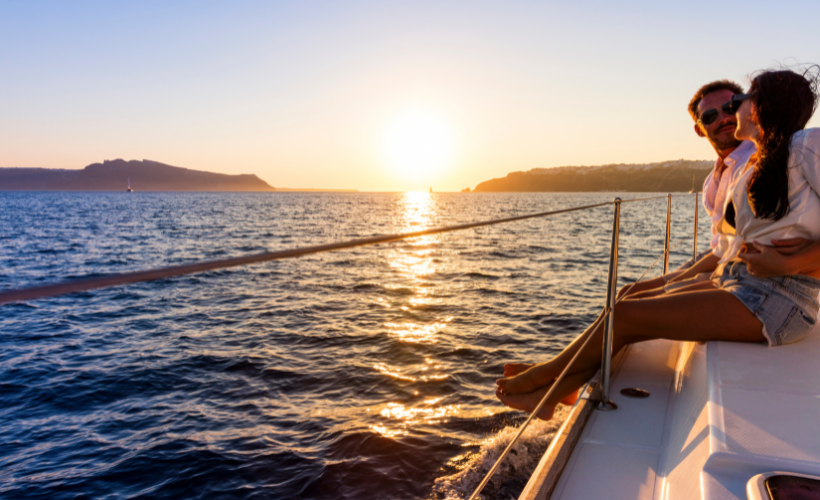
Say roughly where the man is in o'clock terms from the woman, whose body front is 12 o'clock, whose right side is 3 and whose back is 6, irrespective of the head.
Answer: The man is roughly at 3 o'clock from the woman.

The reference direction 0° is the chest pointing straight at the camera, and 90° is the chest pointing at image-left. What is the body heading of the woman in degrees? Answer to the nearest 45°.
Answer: approximately 90°

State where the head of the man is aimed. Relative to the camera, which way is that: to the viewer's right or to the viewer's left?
to the viewer's right
